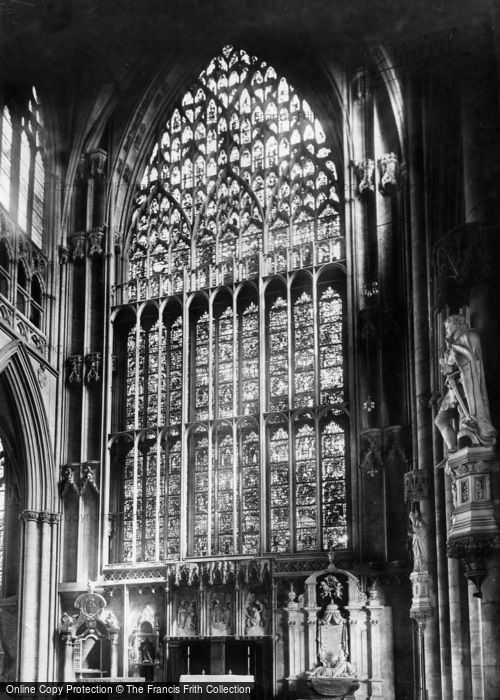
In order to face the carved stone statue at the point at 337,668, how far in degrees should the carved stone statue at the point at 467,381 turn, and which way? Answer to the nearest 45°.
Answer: approximately 90° to its right

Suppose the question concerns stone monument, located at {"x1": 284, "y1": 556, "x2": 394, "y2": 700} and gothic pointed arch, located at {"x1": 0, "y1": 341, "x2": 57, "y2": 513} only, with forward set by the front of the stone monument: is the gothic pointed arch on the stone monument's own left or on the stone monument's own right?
on the stone monument's own right

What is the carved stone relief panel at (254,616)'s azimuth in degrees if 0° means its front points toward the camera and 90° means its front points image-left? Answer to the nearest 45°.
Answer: approximately 0°

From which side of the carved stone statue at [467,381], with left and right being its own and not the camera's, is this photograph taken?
left

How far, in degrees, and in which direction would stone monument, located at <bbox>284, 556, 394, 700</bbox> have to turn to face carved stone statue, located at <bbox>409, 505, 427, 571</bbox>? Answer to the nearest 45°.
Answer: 0° — it already faces it

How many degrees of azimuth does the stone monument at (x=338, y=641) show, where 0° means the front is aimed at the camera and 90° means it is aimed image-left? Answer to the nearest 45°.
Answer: approximately 0°

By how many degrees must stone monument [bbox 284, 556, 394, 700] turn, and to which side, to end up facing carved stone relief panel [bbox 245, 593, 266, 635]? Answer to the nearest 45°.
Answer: approximately 135° to its right

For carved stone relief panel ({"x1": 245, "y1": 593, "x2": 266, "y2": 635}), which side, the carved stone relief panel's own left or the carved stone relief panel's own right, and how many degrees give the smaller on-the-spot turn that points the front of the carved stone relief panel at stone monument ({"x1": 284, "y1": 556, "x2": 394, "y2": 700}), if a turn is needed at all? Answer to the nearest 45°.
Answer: approximately 45° to the carved stone relief panel's own left

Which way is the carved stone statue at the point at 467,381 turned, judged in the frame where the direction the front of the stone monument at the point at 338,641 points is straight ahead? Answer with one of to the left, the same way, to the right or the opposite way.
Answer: to the right
